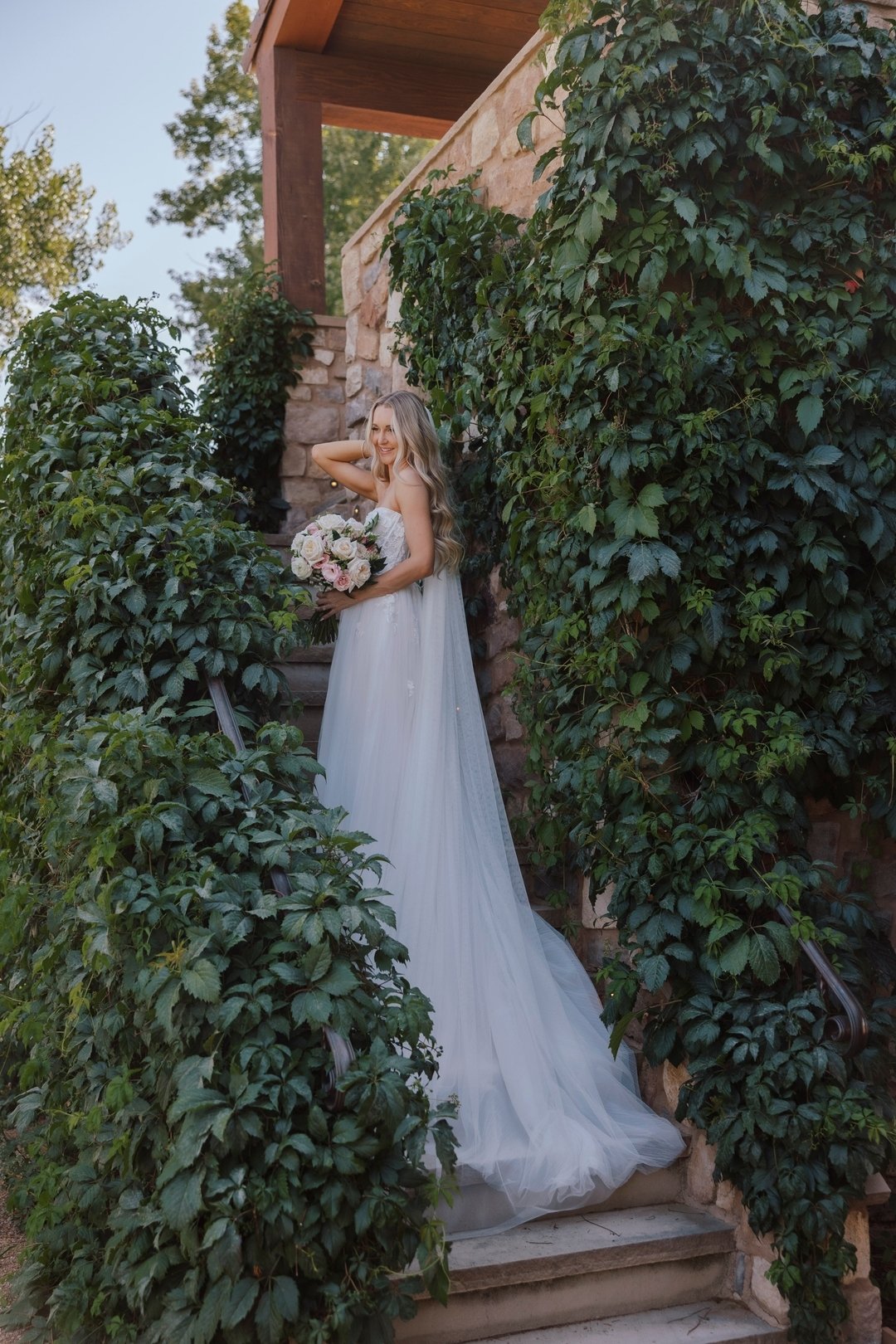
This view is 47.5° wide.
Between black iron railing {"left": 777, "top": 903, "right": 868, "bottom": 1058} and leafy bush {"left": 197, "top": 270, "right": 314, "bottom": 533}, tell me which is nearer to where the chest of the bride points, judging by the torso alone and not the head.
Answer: the leafy bush

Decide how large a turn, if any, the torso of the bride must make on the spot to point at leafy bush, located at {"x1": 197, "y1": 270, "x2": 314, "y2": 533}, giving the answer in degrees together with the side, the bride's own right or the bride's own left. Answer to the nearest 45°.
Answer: approximately 45° to the bride's own right

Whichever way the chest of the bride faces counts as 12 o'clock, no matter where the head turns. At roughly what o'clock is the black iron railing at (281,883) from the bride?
The black iron railing is roughly at 10 o'clock from the bride.

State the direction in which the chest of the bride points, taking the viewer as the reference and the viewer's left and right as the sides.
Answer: facing to the left of the viewer

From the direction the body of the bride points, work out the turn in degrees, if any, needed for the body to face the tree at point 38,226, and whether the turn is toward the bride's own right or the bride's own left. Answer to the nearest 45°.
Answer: approximately 45° to the bride's own right

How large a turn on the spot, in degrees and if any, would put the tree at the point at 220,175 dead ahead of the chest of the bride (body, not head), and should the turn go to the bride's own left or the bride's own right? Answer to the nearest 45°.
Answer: approximately 90° to the bride's own right

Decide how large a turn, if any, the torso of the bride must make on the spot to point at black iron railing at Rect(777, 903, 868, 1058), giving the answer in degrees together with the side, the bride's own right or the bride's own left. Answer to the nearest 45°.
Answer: approximately 135° to the bride's own left

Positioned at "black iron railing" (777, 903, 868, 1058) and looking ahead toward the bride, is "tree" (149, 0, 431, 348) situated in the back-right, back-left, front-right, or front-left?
front-right
